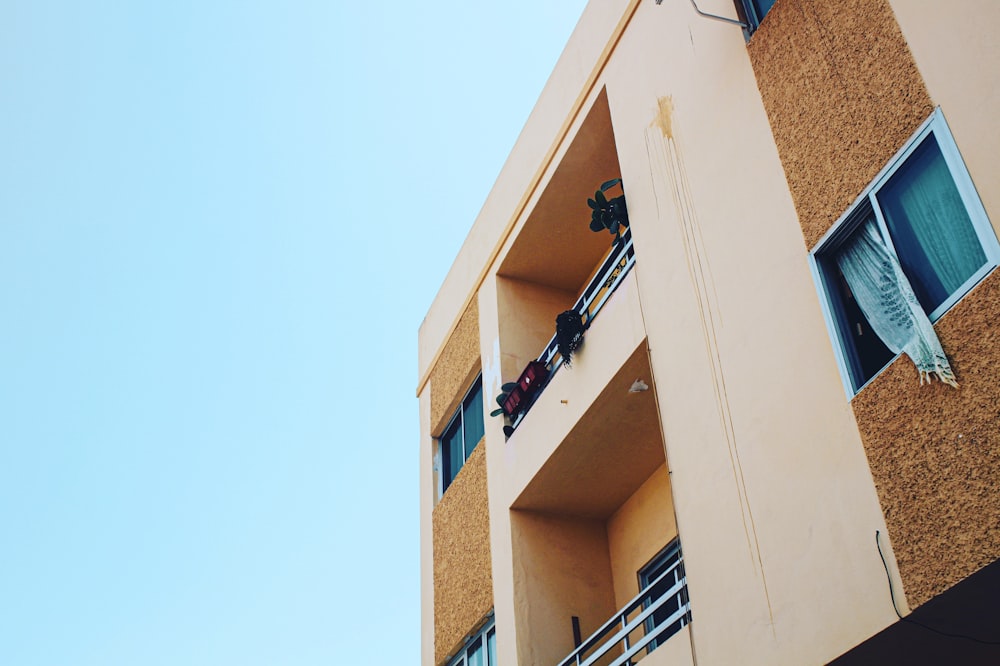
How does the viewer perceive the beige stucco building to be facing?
facing the viewer and to the left of the viewer
